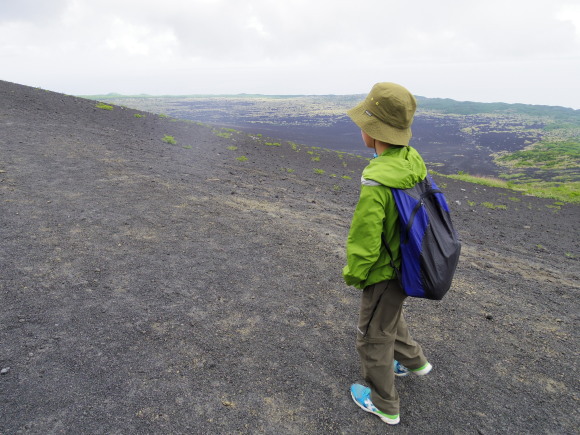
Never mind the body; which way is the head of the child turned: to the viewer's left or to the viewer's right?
to the viewer's left

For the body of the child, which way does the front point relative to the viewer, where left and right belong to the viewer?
facing away from the viewer and to the left of the viewer
